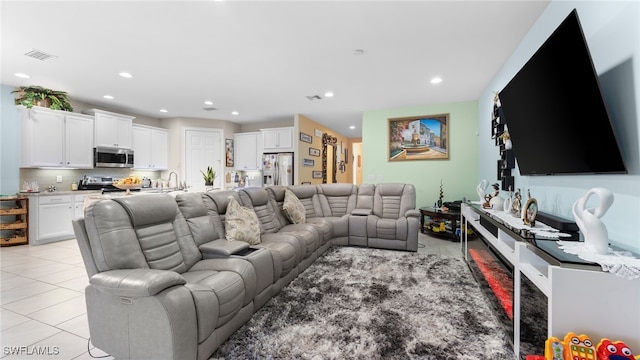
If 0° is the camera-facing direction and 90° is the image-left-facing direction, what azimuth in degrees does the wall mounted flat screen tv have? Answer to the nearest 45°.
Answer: approximately 45°

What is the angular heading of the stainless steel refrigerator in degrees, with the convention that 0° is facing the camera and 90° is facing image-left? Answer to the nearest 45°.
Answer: approximately 0°

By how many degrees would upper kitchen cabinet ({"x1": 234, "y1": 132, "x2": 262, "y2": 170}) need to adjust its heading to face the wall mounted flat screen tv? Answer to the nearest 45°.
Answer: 0° — it already faces it

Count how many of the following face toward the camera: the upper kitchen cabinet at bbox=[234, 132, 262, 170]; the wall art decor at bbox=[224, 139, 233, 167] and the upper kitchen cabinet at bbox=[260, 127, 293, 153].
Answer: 3

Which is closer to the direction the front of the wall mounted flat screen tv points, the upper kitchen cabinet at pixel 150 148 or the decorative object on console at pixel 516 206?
the upper kitchen cabinet

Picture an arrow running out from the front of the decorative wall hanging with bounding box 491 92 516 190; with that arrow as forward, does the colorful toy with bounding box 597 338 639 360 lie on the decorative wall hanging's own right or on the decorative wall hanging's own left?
on the decorative wall hanging's own left

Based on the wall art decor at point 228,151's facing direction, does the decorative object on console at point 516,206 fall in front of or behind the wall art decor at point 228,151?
in front

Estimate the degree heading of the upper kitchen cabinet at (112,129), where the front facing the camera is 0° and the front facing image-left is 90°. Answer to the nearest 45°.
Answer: approximately 315°

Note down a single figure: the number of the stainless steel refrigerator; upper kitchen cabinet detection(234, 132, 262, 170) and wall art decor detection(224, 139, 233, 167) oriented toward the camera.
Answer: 3

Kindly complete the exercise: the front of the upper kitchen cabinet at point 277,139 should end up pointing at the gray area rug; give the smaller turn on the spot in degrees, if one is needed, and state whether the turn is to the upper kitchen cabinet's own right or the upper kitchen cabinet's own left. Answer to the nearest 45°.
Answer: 0° — it already faces it

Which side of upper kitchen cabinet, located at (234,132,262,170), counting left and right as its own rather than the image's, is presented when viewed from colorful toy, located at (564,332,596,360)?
front

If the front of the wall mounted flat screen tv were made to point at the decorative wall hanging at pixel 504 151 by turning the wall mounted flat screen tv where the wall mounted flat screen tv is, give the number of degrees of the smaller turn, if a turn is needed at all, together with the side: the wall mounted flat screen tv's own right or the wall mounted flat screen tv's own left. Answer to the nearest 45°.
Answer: approximately 135° to the wall mounted flat screen tv's own right
